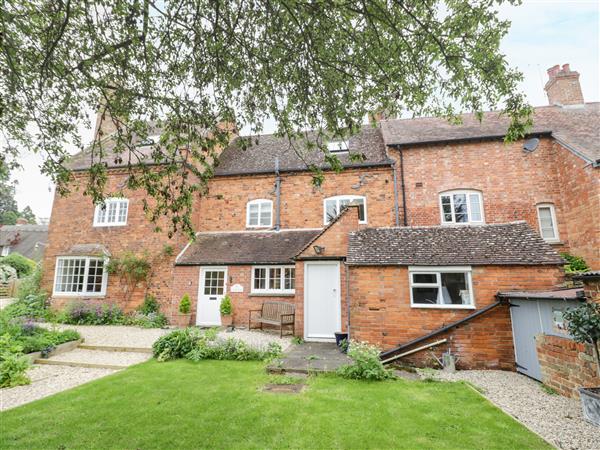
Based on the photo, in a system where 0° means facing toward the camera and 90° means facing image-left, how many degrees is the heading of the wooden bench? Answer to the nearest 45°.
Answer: approximately 45°

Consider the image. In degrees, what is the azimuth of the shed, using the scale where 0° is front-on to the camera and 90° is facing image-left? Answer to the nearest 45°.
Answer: approximately 45°

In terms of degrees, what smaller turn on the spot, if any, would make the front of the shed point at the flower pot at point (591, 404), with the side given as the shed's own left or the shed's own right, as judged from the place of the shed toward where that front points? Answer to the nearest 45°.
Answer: approximately 45° to the shed's own left

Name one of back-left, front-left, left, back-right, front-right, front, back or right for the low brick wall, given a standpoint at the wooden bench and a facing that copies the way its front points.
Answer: left

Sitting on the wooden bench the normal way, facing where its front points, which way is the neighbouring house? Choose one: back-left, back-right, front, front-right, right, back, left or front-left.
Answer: right

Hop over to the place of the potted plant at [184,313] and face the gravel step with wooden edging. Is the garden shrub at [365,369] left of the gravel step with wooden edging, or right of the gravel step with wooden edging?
left

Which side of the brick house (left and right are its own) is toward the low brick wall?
front

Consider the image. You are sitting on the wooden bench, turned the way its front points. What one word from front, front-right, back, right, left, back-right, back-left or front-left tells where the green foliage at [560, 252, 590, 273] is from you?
back-left

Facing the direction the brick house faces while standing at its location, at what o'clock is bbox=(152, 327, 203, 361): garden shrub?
The garden shrub is roughly at 2 o'clock from the brick house.

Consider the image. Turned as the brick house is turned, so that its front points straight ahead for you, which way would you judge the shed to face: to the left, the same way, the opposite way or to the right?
to the right

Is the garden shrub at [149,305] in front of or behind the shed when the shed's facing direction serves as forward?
in front

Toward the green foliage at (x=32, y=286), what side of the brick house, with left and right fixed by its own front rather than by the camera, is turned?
right

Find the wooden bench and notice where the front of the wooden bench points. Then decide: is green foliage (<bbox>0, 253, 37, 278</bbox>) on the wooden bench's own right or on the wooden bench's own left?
on the wooden bench's own right

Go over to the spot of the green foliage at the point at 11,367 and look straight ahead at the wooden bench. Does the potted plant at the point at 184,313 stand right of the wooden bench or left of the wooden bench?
left

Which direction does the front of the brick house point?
toward the camera
